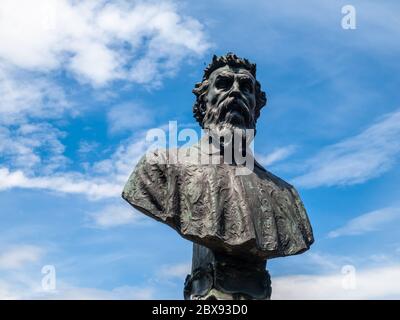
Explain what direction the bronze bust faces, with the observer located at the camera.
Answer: facing the viewer
